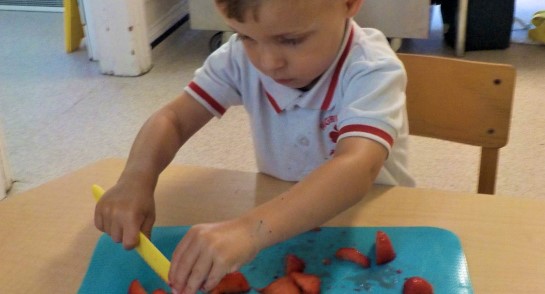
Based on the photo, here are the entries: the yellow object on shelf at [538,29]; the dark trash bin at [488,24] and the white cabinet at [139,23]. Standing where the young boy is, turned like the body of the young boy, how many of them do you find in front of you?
0

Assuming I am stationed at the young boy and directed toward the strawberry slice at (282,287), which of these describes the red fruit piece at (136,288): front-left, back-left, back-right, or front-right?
front-right

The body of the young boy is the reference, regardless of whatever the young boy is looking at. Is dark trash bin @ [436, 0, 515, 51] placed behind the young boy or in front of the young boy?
behind

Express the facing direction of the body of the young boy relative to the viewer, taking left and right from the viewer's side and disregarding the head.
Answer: facing the viewer and to the left of the viewer

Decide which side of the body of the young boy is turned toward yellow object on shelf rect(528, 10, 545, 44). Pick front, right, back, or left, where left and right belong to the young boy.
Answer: back
